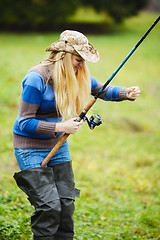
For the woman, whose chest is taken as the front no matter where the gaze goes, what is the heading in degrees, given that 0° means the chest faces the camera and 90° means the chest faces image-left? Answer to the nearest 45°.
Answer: approximately 315°
